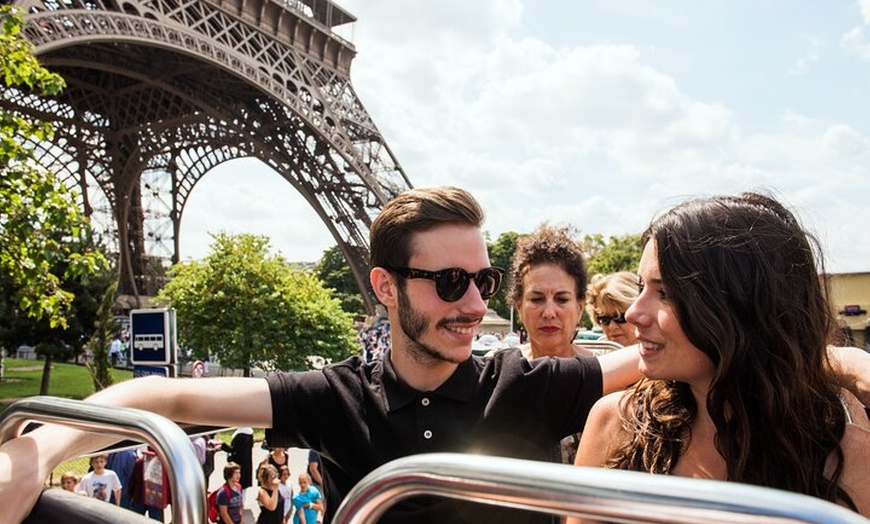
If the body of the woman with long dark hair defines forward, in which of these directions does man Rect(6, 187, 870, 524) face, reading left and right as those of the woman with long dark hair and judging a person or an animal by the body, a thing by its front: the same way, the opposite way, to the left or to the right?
to the left

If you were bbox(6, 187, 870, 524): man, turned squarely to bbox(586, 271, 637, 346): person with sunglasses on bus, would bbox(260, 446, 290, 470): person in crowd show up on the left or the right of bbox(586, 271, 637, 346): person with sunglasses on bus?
left

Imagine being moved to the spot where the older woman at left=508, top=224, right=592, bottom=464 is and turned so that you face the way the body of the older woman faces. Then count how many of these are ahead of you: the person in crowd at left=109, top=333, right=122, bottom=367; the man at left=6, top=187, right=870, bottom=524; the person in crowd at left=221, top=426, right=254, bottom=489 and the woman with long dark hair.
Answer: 2

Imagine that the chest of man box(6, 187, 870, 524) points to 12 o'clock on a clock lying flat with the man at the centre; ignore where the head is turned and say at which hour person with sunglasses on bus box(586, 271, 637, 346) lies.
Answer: The person with sunglasses on bus is roughly at 7 o'clock from the man.

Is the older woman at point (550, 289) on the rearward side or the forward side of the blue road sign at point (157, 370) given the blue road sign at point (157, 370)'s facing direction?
on the forward side

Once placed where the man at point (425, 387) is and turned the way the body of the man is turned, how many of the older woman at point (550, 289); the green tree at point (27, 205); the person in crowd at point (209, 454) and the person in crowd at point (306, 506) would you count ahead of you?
0

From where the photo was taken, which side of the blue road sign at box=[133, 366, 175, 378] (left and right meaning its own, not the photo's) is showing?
front

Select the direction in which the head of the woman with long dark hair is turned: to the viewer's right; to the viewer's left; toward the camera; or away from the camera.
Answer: to the viewer's left

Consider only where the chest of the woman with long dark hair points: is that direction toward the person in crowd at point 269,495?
no

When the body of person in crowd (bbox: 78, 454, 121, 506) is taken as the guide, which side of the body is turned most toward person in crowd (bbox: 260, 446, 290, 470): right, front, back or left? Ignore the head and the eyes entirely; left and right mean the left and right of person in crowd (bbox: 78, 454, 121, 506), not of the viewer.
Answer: left

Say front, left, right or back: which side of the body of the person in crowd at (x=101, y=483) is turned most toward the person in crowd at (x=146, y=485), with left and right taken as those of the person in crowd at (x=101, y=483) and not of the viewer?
left

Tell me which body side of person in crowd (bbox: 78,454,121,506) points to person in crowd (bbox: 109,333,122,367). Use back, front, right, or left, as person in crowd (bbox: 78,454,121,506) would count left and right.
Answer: back

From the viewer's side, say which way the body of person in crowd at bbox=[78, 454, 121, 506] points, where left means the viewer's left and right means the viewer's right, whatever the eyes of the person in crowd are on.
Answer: facing the viewer

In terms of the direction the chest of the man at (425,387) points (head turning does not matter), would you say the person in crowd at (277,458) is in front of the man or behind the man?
behind

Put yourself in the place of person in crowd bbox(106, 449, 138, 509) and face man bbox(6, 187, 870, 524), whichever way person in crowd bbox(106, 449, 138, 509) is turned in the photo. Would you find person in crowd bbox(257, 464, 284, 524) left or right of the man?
left

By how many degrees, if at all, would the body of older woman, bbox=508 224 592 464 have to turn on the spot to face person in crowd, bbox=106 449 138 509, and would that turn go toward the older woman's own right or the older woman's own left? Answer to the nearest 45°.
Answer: approximately 135° to the older woman's own right

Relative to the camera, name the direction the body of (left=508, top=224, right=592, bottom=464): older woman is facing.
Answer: toward the camera
